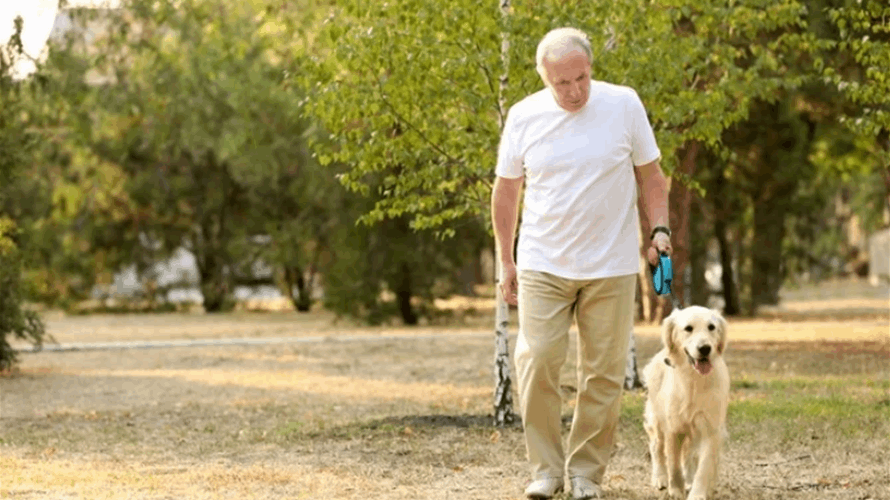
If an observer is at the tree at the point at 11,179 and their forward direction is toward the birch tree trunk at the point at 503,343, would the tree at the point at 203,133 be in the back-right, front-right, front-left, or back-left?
back-left

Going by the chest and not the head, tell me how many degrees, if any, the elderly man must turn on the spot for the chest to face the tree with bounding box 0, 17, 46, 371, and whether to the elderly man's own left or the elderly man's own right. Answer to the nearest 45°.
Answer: approximately 135° to the elderly man's own right

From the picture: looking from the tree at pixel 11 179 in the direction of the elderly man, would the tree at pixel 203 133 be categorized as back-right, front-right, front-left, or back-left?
back-left

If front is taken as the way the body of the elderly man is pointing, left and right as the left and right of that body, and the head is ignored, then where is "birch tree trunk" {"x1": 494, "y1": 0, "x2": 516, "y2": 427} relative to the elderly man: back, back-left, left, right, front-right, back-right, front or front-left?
back

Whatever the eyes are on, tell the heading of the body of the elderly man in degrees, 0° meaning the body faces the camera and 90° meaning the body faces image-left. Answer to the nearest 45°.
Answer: approximately 0°
